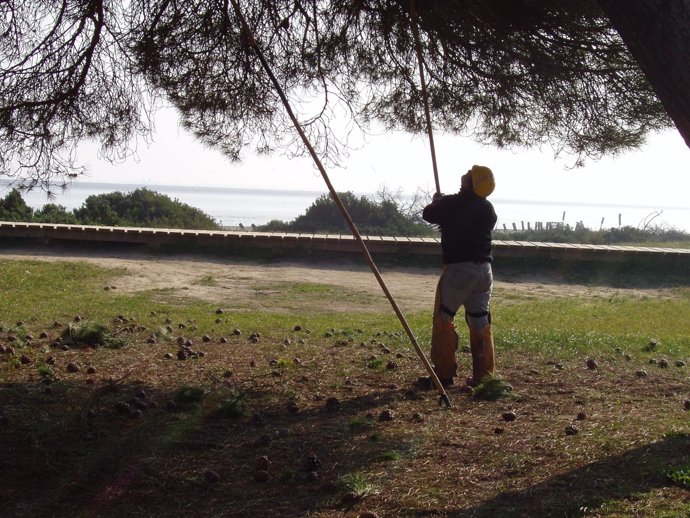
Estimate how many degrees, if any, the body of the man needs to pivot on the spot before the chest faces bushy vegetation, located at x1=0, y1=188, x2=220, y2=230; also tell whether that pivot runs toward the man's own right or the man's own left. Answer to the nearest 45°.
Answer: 0° — they already face it

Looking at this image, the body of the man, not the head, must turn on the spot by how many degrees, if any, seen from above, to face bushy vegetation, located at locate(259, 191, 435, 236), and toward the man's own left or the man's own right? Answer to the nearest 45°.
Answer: approximately 45° to the man's own right

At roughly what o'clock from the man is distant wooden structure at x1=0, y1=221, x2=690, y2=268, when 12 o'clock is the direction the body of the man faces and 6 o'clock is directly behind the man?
The distant wooden structure is roughly at 1 o'clock from the man.

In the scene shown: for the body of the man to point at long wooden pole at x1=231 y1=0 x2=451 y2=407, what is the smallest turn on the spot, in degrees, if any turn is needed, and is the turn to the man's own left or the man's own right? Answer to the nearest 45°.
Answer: approximately 90° to the man's own left

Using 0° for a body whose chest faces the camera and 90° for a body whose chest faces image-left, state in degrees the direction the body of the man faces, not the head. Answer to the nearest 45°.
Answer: approximately 135°
